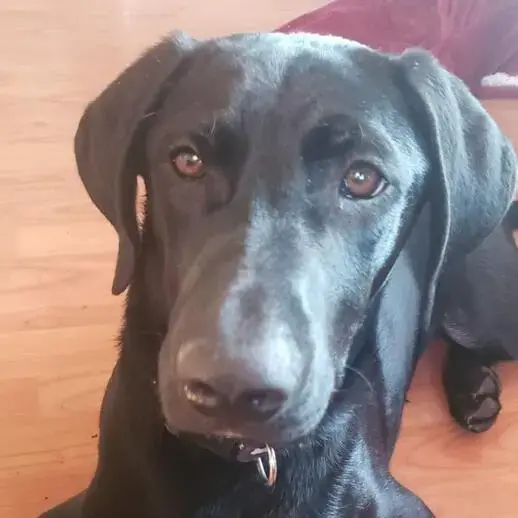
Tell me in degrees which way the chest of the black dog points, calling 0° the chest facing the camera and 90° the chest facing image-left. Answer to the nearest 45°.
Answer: approximately 0°

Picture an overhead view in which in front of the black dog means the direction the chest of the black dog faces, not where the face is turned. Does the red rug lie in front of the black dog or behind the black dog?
behind
